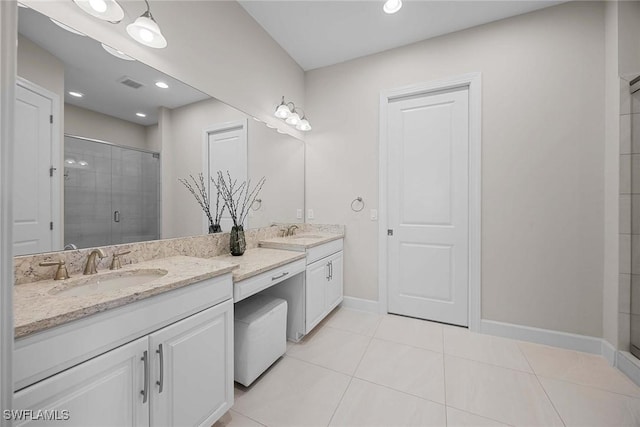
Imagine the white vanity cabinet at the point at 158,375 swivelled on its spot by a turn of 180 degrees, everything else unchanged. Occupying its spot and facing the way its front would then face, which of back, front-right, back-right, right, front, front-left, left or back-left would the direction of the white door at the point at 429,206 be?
back-right

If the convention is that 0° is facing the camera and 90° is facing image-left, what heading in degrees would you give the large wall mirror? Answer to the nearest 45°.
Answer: approximately 315°

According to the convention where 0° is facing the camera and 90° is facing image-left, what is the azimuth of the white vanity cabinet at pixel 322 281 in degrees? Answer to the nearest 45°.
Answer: approximately 315°

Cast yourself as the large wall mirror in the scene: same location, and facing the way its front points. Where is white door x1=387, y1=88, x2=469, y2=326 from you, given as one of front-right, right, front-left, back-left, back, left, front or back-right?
front-left

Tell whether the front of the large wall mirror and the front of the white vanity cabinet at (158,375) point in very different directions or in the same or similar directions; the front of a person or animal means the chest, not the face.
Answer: same or similar directions

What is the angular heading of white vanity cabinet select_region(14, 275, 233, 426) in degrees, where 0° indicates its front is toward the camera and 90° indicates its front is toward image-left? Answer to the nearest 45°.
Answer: approximately 315°

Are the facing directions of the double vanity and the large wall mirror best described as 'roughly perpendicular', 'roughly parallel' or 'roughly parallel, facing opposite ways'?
roughly parallel

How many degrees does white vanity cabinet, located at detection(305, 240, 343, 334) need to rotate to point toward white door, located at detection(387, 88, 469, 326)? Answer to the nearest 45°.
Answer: approximately 45° to its left

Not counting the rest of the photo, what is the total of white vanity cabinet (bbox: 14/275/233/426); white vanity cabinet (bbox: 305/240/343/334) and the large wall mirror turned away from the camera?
0
